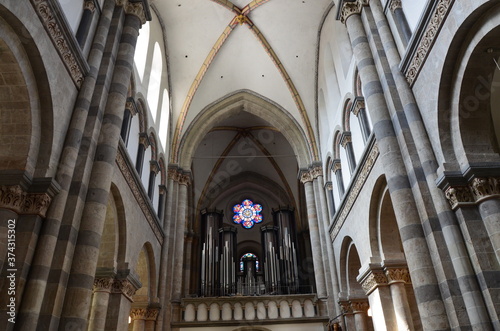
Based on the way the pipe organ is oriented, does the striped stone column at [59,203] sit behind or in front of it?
in front

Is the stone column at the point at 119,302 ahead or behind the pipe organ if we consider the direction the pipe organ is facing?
ahead

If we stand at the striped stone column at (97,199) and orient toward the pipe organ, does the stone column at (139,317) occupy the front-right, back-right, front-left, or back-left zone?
front-left

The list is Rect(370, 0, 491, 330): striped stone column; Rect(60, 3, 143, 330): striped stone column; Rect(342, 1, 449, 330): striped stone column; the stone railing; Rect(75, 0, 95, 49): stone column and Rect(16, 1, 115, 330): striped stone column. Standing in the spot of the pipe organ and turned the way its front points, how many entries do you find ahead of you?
6

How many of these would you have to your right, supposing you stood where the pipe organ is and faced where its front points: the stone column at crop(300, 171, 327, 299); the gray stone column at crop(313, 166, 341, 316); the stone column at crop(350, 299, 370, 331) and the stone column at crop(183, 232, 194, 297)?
1

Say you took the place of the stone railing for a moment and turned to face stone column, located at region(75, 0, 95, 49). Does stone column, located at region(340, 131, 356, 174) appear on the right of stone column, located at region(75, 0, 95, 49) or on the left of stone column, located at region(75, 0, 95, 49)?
left

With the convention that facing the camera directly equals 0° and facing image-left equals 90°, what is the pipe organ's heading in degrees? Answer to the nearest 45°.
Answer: approximately 0°

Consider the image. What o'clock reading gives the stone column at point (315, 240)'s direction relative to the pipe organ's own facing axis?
The stone column is roughly at 11 o'clock from the pipe organ.

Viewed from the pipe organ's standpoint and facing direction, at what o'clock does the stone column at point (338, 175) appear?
The stone column is roughly at 11 o'clock from the pipe organ.

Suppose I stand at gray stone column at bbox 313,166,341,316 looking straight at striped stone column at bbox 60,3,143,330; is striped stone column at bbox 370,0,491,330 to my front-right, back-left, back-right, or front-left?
front-left

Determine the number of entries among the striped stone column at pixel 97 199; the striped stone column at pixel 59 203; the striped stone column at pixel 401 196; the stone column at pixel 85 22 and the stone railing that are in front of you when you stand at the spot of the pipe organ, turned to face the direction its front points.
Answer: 5

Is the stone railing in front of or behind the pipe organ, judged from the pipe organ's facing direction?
in front

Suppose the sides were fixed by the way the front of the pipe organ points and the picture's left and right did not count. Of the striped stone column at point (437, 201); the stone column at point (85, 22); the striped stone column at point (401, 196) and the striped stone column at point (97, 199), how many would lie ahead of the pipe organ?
4

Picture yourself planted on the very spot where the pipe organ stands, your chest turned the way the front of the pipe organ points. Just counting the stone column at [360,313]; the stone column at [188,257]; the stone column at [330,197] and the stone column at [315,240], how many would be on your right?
1

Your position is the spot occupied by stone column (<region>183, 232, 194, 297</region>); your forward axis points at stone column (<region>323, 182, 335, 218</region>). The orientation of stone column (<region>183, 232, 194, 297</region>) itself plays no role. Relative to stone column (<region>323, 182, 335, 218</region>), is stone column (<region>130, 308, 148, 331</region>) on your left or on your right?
right

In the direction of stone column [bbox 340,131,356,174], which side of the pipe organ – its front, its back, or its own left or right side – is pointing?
front

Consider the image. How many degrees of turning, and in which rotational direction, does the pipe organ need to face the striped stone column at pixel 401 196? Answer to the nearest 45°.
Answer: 0° — it already faces it
